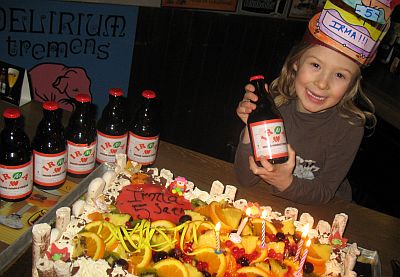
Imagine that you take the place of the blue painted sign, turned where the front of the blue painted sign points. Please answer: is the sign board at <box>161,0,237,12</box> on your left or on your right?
on your left

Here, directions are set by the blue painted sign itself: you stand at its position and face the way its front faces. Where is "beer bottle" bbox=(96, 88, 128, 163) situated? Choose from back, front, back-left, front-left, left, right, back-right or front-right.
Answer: front

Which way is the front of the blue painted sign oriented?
toward the camera

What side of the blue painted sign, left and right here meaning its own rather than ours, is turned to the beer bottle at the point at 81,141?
front

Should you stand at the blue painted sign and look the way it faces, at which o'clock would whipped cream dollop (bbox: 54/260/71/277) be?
The whipped cream dollop is roughly at 12 o'clock from the blue painted sign.

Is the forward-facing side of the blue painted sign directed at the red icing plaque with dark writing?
yes

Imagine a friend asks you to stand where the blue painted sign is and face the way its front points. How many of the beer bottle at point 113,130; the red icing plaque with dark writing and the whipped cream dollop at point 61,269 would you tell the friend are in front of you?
3

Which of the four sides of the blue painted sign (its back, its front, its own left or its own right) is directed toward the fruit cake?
front

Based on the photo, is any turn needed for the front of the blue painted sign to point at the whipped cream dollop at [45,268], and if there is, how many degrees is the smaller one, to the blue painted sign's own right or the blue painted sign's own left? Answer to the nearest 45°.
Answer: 0° — it already faces it

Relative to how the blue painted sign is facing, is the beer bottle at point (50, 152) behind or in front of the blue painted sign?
in front

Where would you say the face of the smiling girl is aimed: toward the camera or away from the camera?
toward the camera

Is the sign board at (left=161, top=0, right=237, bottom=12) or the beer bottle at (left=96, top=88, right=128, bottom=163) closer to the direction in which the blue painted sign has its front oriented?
the beer bottle

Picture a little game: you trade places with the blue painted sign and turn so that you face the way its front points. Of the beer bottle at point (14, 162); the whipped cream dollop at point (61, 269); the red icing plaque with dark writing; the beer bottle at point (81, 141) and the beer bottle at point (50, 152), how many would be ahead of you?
5

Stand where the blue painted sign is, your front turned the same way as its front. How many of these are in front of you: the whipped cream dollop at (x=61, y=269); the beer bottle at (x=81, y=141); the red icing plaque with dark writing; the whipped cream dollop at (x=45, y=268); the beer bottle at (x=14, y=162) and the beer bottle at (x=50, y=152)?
6

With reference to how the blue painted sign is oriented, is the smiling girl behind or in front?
in front

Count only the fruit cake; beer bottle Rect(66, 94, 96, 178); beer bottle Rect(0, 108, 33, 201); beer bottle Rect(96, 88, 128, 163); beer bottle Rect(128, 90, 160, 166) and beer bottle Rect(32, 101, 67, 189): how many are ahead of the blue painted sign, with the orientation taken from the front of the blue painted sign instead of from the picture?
6
